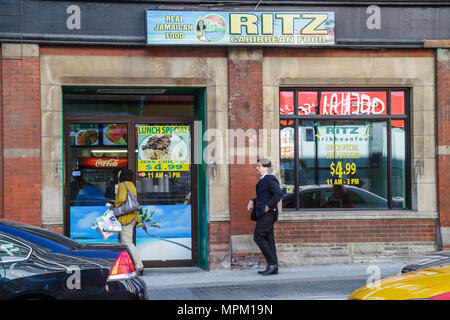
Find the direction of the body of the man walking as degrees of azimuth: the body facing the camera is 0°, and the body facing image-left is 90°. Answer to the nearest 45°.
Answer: approximately 90°

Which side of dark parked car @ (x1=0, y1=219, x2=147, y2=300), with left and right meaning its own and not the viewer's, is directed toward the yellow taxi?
back

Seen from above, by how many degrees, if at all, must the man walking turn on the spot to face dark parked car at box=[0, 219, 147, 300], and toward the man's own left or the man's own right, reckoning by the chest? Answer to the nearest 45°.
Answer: approximately 45° to the man's own left

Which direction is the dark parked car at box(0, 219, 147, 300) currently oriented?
to the viewer's left

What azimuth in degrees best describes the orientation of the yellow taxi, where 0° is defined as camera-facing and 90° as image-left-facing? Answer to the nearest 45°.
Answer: approximately 90°

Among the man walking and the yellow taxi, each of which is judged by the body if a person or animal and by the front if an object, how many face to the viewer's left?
2

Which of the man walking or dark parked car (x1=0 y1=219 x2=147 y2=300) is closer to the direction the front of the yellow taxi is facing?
the dark parked car

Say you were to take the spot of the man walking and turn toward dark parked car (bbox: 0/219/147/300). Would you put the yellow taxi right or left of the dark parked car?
left

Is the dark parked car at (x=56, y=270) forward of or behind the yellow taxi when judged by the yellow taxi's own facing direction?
forward

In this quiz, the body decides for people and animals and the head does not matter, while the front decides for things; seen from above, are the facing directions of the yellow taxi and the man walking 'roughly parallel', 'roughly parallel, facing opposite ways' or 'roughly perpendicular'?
roughly parallel

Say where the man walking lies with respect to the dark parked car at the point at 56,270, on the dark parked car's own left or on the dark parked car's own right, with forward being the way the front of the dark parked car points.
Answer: on the dark parked car's own right

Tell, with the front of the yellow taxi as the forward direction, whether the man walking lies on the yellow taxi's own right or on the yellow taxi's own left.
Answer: on the yellow taxi's own right

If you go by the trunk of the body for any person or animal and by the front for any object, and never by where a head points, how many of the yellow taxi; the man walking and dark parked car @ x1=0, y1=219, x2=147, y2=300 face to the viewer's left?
3
